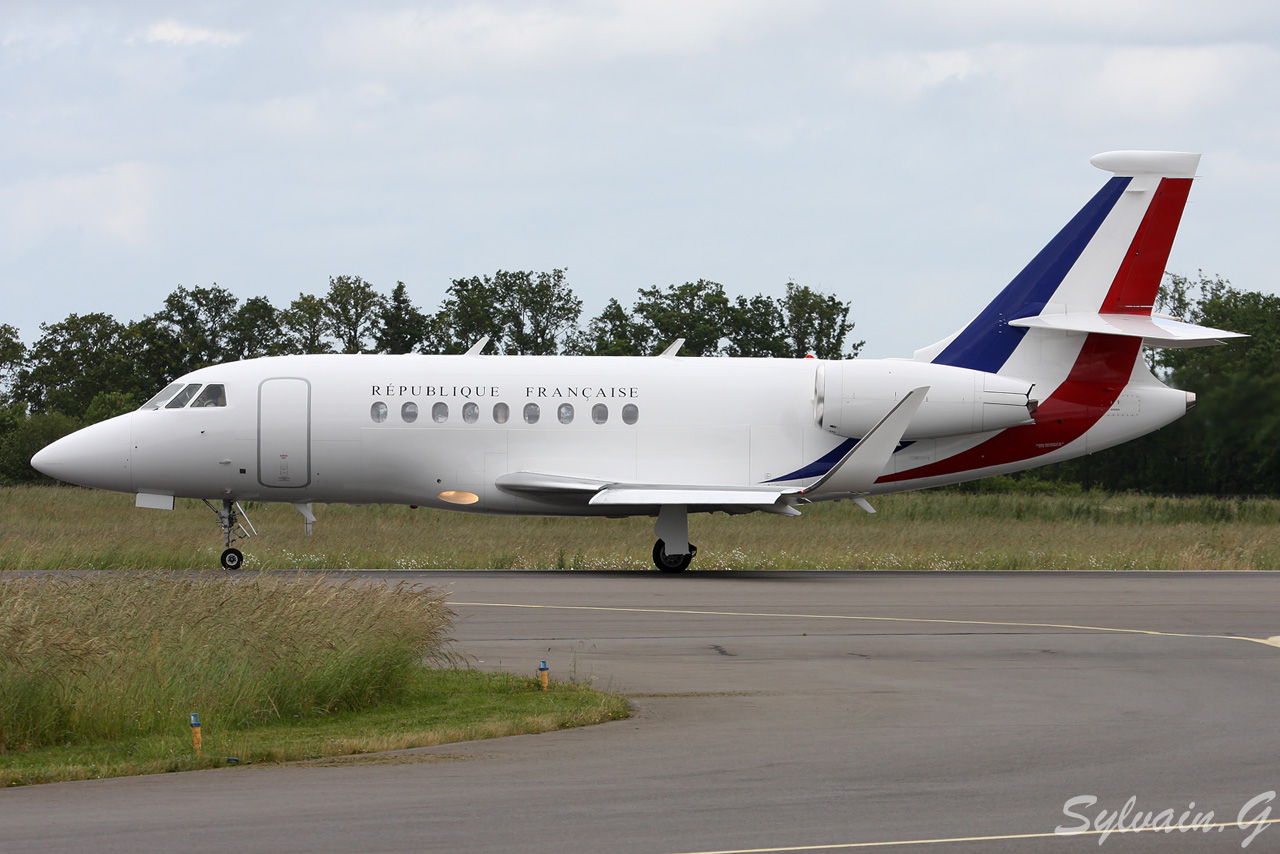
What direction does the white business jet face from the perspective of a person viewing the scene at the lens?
facing to the left of the viewer
